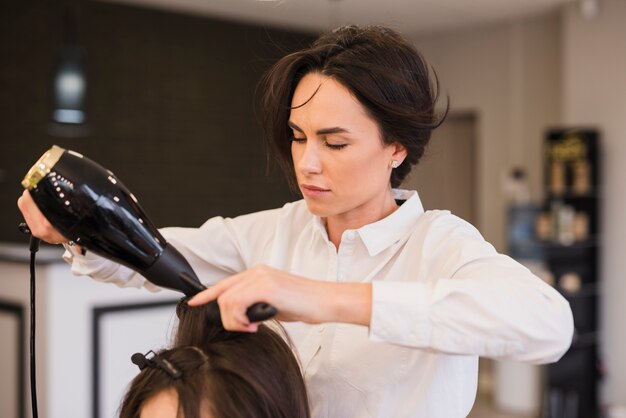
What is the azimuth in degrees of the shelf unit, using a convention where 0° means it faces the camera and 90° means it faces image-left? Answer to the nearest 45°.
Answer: approximately 0°

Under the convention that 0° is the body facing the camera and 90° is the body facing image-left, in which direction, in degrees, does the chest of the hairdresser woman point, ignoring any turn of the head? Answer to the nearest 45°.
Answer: approximately 45°
